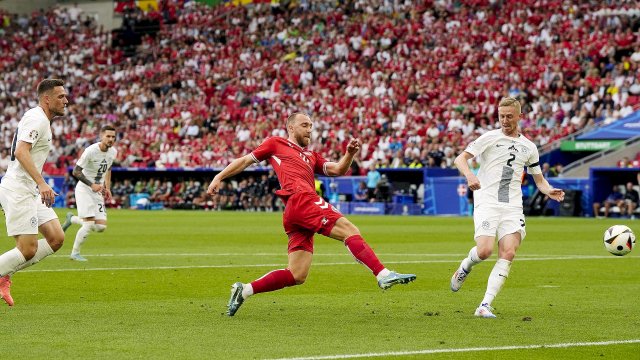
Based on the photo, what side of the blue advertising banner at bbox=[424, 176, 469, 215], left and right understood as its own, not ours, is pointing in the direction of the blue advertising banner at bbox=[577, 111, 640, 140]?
left

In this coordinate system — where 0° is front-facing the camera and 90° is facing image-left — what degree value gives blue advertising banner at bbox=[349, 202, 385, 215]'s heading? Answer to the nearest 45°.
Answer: approximately 0°

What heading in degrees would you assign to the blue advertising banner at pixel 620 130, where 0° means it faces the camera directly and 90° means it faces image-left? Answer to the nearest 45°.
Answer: approximately 0°

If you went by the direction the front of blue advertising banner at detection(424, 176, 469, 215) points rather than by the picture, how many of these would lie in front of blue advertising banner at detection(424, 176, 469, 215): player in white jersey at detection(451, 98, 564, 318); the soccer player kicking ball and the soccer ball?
3

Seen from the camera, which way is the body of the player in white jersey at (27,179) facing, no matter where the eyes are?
to the viewer's right

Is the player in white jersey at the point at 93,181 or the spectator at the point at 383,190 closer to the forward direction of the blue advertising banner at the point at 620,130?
the player in white jersey

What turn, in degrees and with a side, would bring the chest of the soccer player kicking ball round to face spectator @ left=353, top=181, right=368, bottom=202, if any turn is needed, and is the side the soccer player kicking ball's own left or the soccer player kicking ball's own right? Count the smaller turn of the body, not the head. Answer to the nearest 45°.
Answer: approximately 135° to the soccer player kicking ball's own left

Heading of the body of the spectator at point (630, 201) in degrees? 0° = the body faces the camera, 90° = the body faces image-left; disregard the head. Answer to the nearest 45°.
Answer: approximately 45°

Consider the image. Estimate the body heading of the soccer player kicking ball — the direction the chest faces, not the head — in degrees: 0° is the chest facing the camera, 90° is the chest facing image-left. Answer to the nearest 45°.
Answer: approximately 315°
